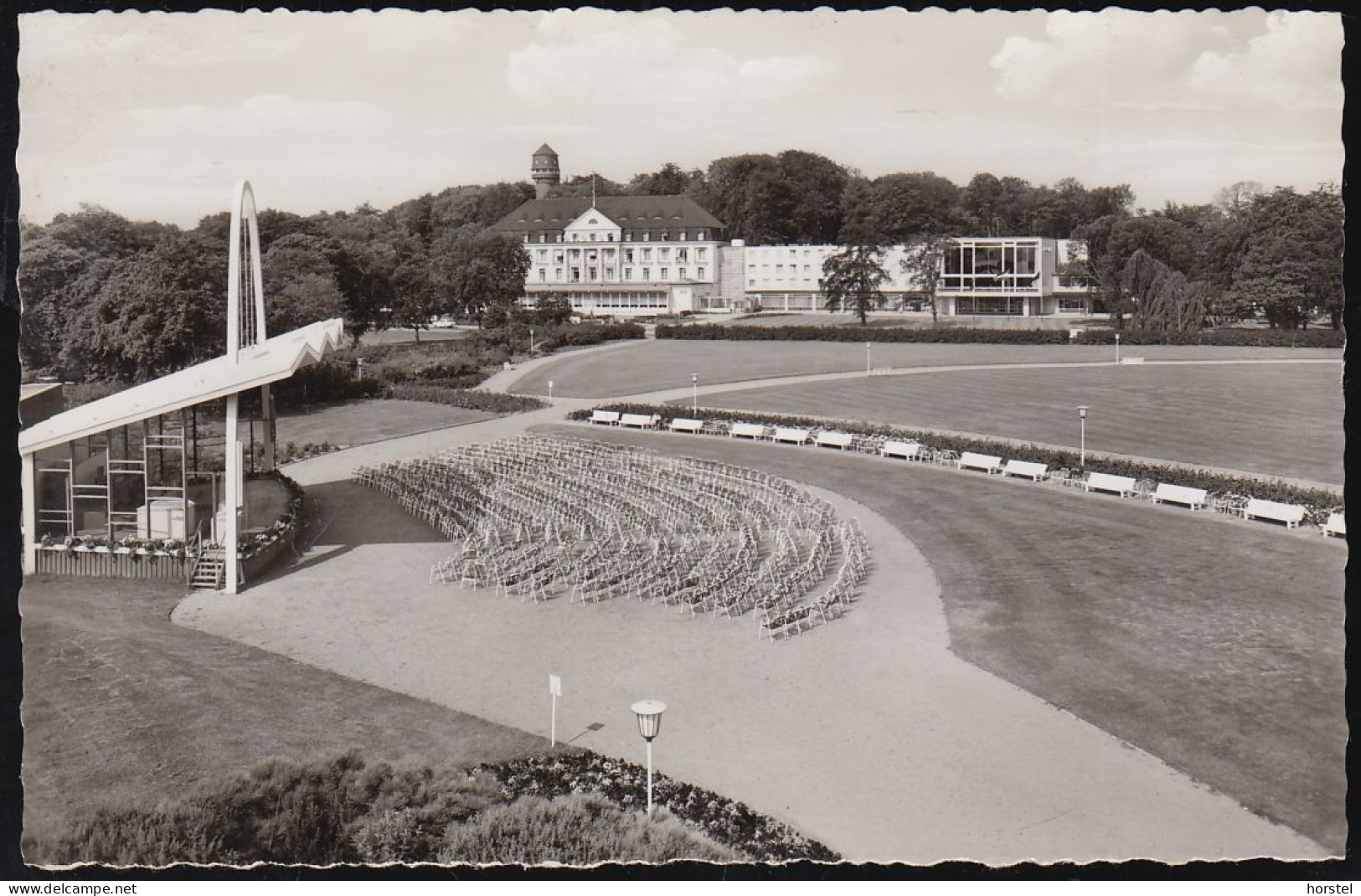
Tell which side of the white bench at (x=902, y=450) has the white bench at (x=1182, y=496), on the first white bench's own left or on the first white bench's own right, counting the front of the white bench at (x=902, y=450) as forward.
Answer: on the first white bench's own left

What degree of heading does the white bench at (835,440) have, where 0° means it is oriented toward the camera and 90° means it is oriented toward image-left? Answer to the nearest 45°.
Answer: approximately 45°

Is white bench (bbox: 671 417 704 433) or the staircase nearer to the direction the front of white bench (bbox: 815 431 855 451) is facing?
the staircase

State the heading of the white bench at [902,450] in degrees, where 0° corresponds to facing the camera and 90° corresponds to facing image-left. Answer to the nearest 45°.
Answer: approximately 45°

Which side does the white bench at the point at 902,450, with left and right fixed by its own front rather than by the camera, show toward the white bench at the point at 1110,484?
left
